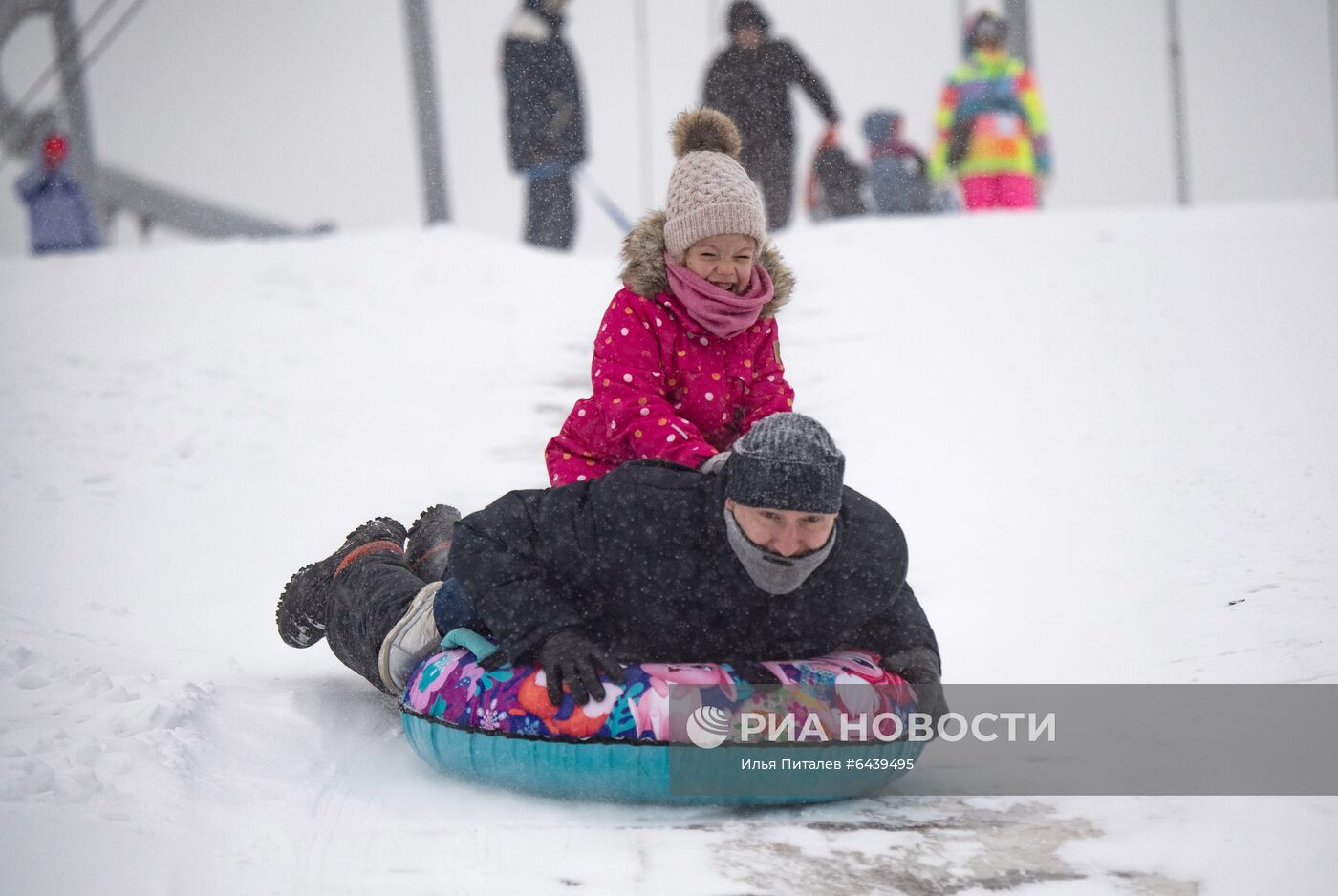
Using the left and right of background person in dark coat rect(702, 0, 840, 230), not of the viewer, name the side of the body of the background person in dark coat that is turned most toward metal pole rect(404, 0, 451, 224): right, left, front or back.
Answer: right

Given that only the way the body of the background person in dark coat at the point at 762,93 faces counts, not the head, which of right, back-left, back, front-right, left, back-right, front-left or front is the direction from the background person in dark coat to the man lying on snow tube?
front

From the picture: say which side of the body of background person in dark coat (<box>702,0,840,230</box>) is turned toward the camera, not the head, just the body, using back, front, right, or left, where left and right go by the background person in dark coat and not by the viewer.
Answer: front

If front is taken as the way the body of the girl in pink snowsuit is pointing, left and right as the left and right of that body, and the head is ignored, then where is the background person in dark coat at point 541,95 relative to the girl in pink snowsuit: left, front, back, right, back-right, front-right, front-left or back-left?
back-left

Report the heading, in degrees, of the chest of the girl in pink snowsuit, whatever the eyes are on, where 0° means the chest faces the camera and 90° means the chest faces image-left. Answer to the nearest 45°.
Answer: approximately 315°

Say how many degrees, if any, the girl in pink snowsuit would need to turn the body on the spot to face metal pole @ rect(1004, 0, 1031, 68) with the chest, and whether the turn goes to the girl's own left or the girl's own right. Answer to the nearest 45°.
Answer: approximately 135° to the girl's own left

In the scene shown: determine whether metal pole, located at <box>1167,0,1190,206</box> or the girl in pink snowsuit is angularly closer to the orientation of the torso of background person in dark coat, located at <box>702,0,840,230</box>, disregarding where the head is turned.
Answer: the girl in pink snowsuit

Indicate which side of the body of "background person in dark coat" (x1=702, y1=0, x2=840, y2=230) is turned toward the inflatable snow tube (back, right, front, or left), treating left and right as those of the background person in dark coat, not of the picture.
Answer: front

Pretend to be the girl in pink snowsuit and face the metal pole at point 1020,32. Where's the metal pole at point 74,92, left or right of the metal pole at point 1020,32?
left

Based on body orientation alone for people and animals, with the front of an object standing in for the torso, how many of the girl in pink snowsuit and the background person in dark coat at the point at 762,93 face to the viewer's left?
0

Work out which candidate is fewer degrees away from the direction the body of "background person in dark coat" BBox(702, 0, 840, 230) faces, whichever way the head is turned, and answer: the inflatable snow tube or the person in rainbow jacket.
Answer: the inflatable snow tube

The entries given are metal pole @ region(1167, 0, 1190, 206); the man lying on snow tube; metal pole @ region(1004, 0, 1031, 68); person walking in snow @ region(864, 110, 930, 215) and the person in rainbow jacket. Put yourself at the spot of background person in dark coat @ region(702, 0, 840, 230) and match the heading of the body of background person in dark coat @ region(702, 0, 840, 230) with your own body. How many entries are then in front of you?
1

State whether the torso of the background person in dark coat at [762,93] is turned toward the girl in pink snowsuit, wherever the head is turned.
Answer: yes
